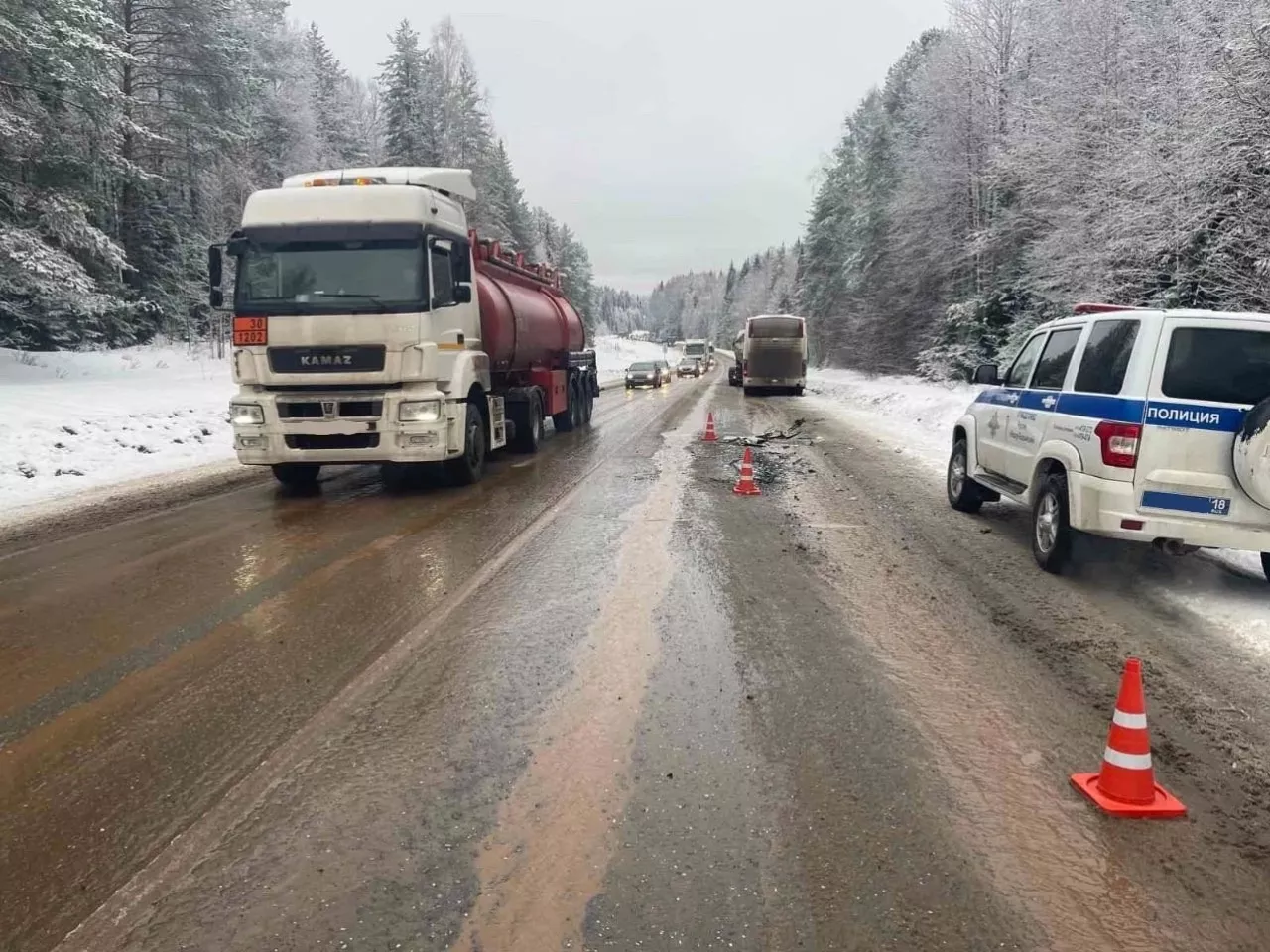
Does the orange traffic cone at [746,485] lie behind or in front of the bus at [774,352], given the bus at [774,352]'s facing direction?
behind

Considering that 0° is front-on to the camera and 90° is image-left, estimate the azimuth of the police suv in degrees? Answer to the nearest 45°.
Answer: approximately 135°

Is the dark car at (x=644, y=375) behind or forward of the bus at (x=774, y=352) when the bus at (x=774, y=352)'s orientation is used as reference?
forward

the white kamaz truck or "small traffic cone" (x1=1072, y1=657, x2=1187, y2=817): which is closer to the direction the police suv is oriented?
the white kamaz truck

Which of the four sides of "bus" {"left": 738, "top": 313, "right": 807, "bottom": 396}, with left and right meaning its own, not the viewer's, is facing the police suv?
back

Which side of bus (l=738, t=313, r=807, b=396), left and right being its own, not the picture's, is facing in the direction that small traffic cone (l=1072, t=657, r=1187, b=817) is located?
back

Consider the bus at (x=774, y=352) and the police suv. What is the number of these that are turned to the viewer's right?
0

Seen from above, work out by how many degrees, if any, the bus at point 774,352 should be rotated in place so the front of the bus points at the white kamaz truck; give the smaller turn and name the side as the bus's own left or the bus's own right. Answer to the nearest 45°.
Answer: approximately 180°

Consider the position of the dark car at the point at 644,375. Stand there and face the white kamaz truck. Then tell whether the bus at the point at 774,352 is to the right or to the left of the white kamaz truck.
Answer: left

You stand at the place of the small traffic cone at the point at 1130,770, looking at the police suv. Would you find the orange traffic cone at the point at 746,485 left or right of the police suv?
left

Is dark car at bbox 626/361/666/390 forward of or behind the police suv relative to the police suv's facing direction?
forward

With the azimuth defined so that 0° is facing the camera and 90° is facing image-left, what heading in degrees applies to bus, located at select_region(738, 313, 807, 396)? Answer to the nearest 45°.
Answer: approximately 180°
